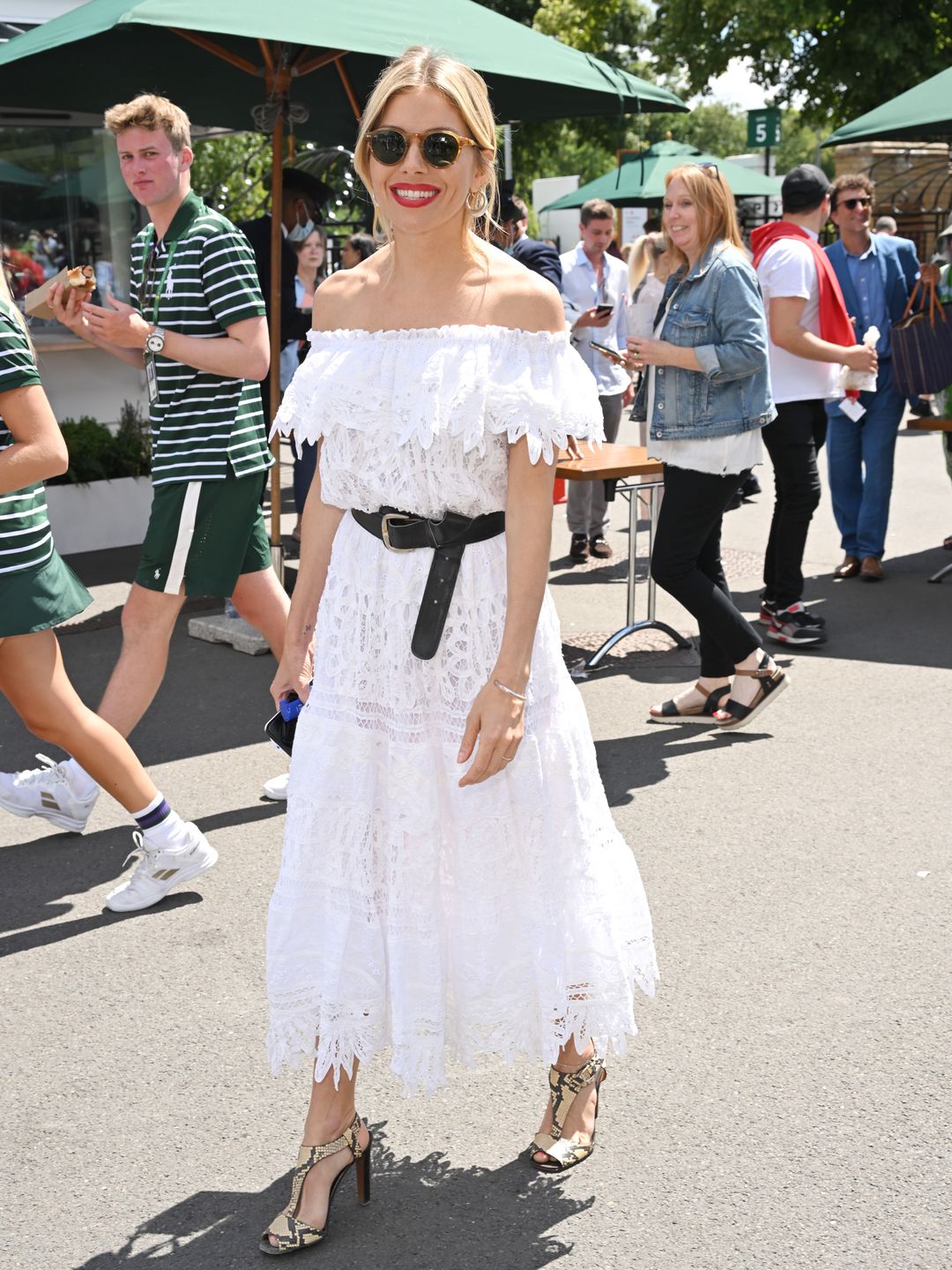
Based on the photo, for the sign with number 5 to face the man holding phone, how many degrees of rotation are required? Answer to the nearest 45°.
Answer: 0° — it already faces them

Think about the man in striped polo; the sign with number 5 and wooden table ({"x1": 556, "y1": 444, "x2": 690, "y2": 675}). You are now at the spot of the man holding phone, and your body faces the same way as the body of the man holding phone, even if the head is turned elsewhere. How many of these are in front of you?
2

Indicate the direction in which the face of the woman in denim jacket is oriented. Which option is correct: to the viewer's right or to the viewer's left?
to the viewer's left

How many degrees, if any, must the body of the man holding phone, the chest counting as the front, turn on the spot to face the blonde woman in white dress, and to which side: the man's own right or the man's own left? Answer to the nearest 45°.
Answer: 0° — they already face them

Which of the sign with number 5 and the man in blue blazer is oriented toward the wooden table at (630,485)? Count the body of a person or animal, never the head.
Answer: the sign with number 5

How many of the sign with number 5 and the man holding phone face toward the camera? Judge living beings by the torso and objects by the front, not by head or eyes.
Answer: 2

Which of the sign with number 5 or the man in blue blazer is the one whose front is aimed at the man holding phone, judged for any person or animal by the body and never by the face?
the sign with number 5
